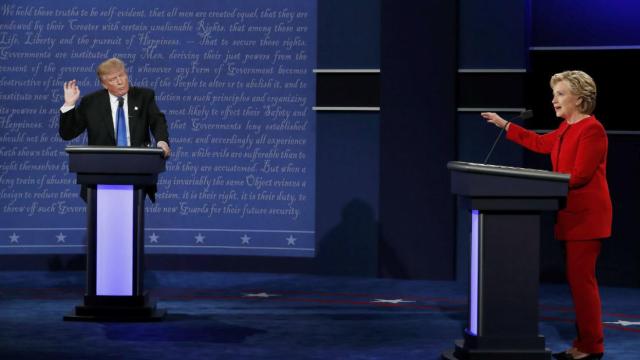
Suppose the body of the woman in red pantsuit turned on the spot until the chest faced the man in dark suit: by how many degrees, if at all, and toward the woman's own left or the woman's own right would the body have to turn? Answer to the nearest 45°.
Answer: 0° — they already face them

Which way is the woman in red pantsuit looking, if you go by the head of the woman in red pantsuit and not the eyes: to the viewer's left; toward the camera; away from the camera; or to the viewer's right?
to the viewer's left

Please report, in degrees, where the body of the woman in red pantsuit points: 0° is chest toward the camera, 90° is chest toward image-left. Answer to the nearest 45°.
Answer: approximately 90°

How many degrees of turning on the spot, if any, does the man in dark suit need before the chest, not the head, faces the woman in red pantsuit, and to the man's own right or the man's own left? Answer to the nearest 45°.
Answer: approximately 45° to the man's own left

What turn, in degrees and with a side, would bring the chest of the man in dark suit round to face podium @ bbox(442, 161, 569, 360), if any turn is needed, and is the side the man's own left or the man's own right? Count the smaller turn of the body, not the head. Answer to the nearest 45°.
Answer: approximately 45° to the man's own left

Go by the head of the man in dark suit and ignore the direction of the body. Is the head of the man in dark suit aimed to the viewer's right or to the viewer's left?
to the viewer's right
